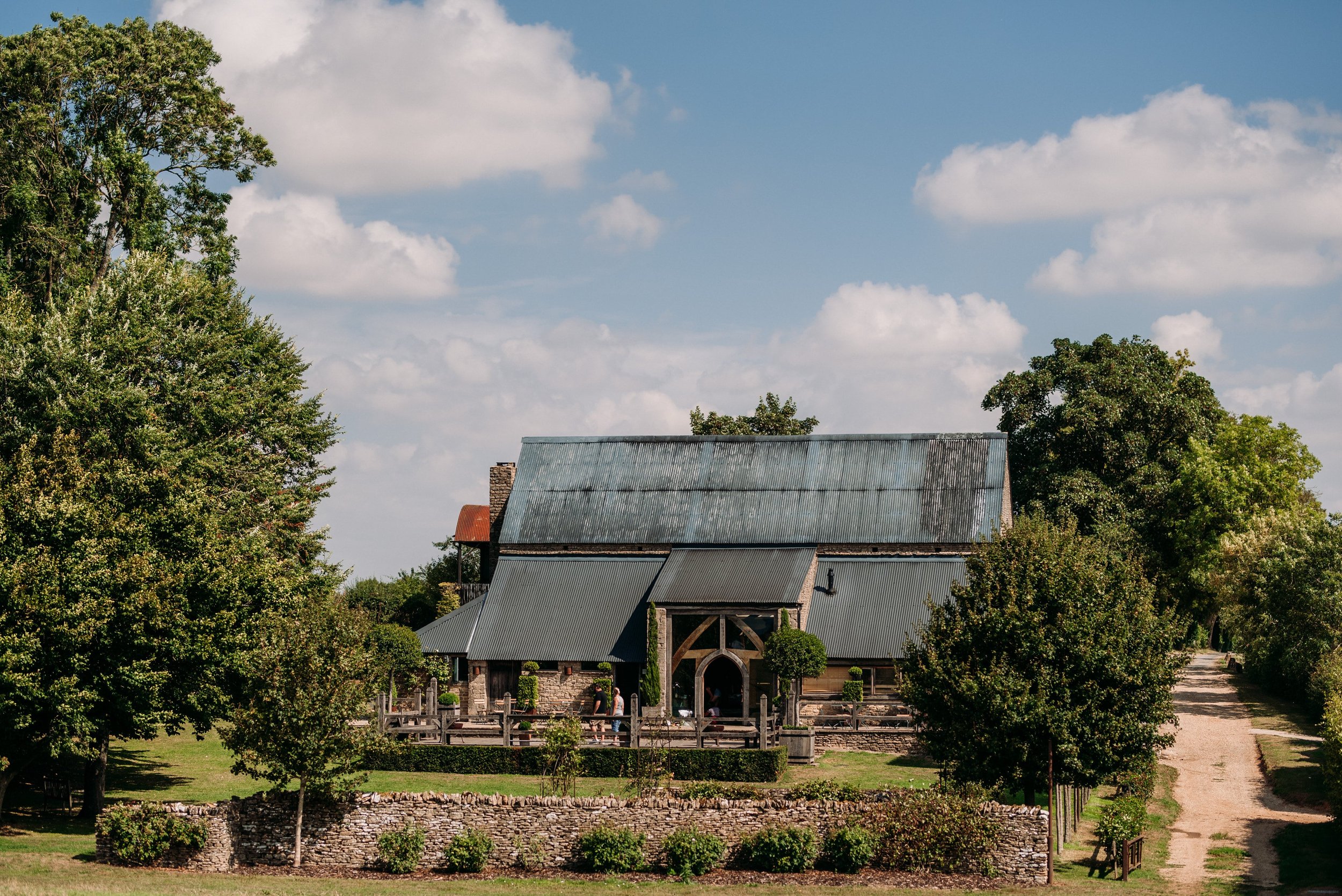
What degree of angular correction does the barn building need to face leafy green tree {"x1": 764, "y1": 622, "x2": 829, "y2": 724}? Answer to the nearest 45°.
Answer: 0° — it already faces it

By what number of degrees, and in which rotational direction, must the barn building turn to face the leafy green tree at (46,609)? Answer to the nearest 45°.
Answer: approximately 45° to its right

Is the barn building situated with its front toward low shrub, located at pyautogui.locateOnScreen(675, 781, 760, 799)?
yes

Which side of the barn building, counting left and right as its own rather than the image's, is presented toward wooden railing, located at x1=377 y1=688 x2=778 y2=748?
front

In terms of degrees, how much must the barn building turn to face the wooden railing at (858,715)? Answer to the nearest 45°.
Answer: approximately 45° to its left

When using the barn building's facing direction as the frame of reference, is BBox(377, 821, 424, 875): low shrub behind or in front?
in front

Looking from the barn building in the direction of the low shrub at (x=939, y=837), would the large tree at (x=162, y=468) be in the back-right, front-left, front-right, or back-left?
front-right

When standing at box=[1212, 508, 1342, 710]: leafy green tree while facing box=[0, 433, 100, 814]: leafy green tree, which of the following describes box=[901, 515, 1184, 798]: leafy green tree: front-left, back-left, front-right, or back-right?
front-left

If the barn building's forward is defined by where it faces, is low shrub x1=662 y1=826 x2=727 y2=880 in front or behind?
in front

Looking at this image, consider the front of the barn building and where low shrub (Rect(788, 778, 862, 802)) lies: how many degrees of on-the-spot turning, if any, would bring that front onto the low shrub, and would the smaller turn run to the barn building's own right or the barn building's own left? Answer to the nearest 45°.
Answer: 0° — it already faces it

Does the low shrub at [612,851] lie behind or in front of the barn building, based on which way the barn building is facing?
in front

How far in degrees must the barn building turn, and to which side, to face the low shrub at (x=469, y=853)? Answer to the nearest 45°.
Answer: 0° — it already faces it

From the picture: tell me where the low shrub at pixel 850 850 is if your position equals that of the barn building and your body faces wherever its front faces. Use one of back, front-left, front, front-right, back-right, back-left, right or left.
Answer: front

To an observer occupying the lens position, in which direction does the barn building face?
facing the viewer
